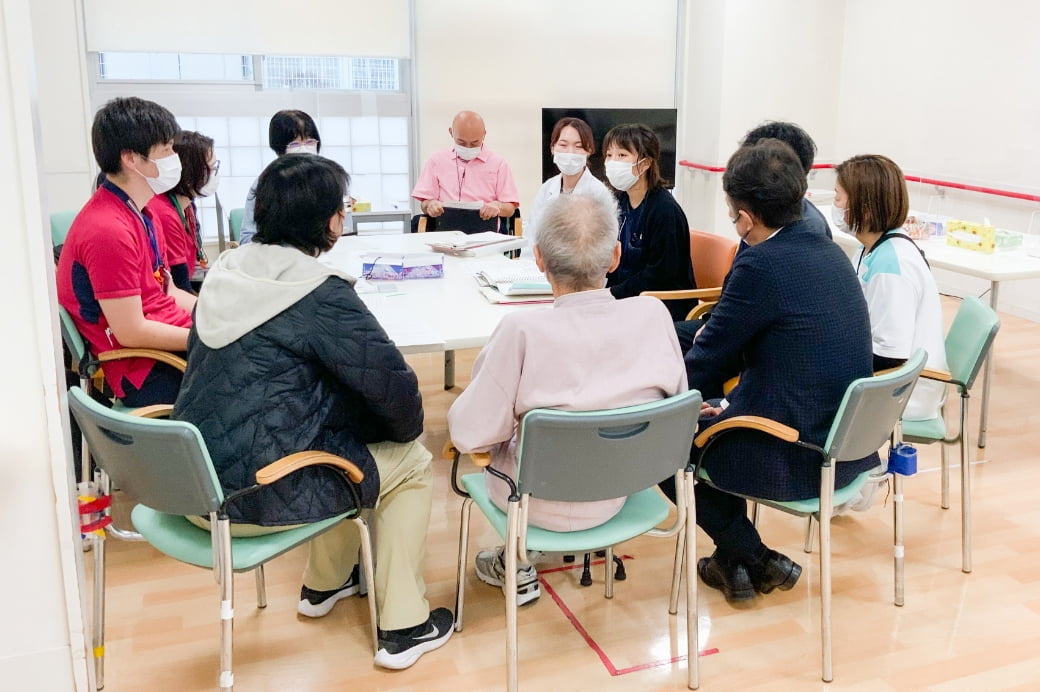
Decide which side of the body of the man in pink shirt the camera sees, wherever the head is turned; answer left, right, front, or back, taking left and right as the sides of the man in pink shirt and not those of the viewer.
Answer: front

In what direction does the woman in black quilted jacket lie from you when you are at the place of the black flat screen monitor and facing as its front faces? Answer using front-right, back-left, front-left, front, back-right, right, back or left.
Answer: front

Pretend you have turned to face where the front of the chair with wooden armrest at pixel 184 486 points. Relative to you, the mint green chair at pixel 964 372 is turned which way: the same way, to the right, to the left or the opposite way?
to the left

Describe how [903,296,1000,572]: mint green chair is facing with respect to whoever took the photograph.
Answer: facing to the left of the viewer

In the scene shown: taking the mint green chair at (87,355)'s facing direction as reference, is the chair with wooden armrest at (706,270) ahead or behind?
ahead

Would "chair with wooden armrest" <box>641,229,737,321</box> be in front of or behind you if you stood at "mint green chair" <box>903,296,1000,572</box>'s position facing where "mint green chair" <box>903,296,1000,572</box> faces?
in front

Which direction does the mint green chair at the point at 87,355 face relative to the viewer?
to the viewer's right

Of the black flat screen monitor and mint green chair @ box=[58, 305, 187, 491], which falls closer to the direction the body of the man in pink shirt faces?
the mint green chair

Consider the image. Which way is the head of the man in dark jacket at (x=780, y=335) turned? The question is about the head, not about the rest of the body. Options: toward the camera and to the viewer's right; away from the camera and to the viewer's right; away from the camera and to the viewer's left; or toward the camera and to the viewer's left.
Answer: away from the camera and to the viewer's left

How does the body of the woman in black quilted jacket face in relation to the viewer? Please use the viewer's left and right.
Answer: facing away from the viewer and to the right of the viewer

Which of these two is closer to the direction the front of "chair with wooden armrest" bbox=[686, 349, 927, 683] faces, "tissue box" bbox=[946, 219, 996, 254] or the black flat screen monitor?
the black flat screen monitor

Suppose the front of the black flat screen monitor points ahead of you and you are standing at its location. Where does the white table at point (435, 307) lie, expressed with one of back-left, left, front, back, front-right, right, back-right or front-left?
front

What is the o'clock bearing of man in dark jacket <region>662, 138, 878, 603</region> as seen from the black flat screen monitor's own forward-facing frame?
The man in dark jacket is roughly at 12 o'clock from the black flat screen monitor.

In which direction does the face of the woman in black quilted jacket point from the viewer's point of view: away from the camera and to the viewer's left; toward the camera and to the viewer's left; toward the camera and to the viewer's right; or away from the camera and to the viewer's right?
away from the camera and to the viewer's right

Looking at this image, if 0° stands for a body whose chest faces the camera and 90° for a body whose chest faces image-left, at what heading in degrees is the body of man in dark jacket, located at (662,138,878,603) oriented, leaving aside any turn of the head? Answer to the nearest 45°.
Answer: approximately 135°

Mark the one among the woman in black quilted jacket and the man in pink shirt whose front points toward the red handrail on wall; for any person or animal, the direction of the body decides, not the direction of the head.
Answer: the woman in black quilted jacket

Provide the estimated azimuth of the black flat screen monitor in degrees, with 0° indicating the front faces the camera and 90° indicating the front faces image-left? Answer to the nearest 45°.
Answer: approximately 0°
